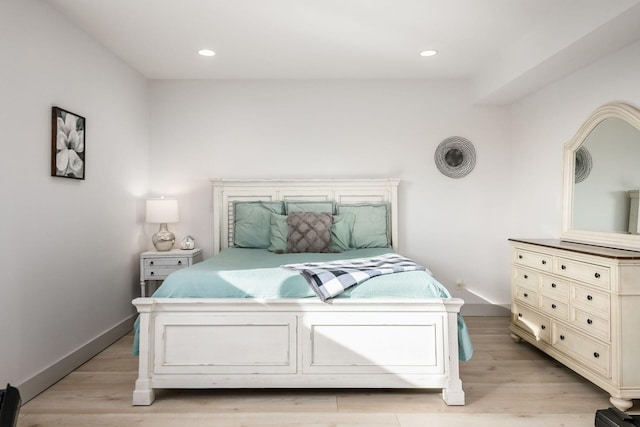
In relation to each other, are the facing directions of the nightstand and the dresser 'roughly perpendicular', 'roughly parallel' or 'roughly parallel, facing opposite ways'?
roughly perpendicular

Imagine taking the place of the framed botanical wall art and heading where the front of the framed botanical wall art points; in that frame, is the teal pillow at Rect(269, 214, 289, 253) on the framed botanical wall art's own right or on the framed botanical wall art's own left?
on the framed botanical wall art's own left

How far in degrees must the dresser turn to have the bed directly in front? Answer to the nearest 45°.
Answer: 0° — it already faces it

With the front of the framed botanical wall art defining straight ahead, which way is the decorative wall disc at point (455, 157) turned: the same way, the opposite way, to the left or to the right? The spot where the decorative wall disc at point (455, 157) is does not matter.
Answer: to the right

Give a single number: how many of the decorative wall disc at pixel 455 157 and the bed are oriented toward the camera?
2

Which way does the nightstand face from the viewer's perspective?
toward the camera

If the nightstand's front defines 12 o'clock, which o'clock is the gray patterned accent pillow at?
The gray patterned accent pillow is roughly at 10 o'clock from the nightstand.

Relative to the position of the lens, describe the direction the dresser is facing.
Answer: facing the viewer and to the left of the viewer

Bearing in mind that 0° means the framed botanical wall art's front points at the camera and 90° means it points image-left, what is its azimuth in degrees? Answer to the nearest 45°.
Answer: approximately 315°

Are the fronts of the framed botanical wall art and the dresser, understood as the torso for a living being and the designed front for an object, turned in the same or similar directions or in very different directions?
very different directions

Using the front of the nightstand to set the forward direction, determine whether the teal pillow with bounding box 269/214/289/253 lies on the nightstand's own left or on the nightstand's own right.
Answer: on the nightstand's own left

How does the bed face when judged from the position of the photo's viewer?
facing the viewer

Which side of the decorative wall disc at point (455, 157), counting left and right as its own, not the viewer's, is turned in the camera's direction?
front

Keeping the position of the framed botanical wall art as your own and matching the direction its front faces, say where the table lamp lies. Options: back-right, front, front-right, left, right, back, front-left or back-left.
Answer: left

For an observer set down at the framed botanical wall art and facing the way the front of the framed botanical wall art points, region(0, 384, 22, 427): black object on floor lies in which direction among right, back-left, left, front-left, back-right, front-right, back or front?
front-right

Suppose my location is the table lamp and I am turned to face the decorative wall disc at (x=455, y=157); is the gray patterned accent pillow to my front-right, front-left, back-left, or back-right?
front-right

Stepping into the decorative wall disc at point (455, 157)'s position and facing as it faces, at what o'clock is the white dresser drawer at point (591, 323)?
The white dresser drawer is roughly at 11 o'clock from the decorative wall disc.

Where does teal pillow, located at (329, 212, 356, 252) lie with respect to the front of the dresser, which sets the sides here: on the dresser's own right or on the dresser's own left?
on the dresser's own right
